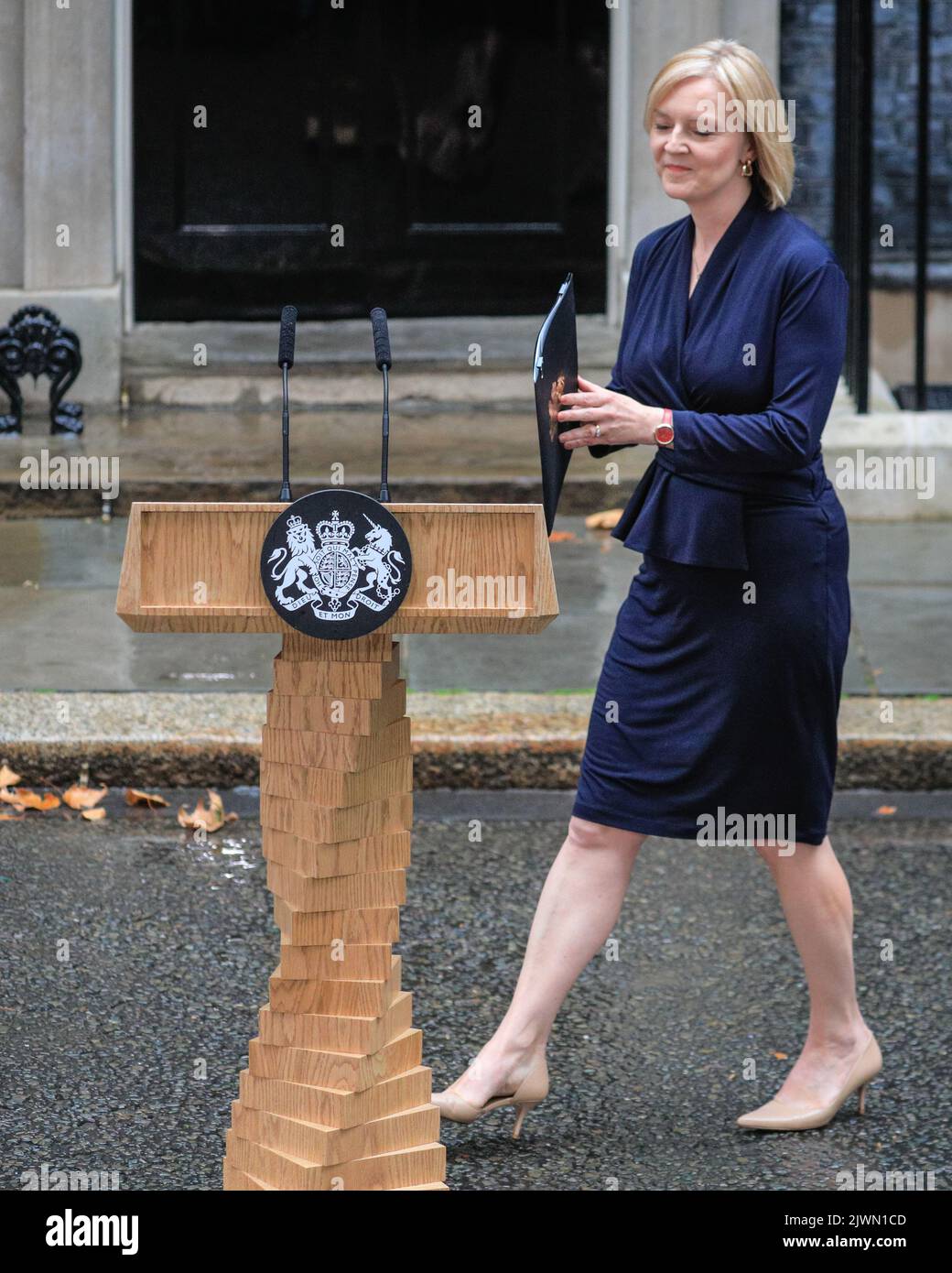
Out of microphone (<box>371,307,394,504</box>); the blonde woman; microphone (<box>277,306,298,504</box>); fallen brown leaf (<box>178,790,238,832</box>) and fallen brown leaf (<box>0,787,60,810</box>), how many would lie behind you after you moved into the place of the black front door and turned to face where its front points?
0

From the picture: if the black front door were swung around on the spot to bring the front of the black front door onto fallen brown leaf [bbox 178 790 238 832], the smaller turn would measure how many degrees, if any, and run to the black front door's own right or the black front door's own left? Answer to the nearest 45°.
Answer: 0° — it already faces it

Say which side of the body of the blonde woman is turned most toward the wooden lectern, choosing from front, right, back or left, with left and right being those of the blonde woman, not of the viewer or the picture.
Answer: front

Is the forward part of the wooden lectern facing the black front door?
no

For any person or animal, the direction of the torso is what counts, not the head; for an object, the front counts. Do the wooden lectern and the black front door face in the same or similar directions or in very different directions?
same or similar directions

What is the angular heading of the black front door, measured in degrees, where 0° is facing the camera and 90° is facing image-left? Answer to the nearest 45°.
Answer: approximately 0°

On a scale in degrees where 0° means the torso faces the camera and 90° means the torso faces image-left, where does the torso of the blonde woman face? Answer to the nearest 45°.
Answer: approximately 45°

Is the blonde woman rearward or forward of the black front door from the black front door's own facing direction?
forward

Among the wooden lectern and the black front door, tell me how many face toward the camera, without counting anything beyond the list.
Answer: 2

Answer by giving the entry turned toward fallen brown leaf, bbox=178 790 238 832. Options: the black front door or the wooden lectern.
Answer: the black front door

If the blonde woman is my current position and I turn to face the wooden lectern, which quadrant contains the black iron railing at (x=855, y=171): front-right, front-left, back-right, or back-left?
back-right

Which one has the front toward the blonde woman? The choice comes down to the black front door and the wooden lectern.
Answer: the black front door

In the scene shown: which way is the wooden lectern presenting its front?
toward the camera

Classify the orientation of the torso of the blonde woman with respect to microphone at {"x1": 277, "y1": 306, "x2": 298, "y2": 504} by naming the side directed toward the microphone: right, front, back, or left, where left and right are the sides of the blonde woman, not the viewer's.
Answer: front

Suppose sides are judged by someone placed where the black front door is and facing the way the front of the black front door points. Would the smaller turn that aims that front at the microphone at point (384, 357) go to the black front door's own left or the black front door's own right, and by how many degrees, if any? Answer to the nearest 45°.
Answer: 0° — it already faces it

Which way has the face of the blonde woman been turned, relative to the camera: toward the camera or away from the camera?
toward the camera

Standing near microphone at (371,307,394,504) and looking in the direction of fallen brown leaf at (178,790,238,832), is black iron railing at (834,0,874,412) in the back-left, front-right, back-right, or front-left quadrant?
front-right

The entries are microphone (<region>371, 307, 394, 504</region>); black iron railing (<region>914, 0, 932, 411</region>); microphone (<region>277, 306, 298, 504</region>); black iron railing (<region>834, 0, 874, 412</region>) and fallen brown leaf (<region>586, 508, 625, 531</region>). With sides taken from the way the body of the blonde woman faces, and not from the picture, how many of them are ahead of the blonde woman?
2
